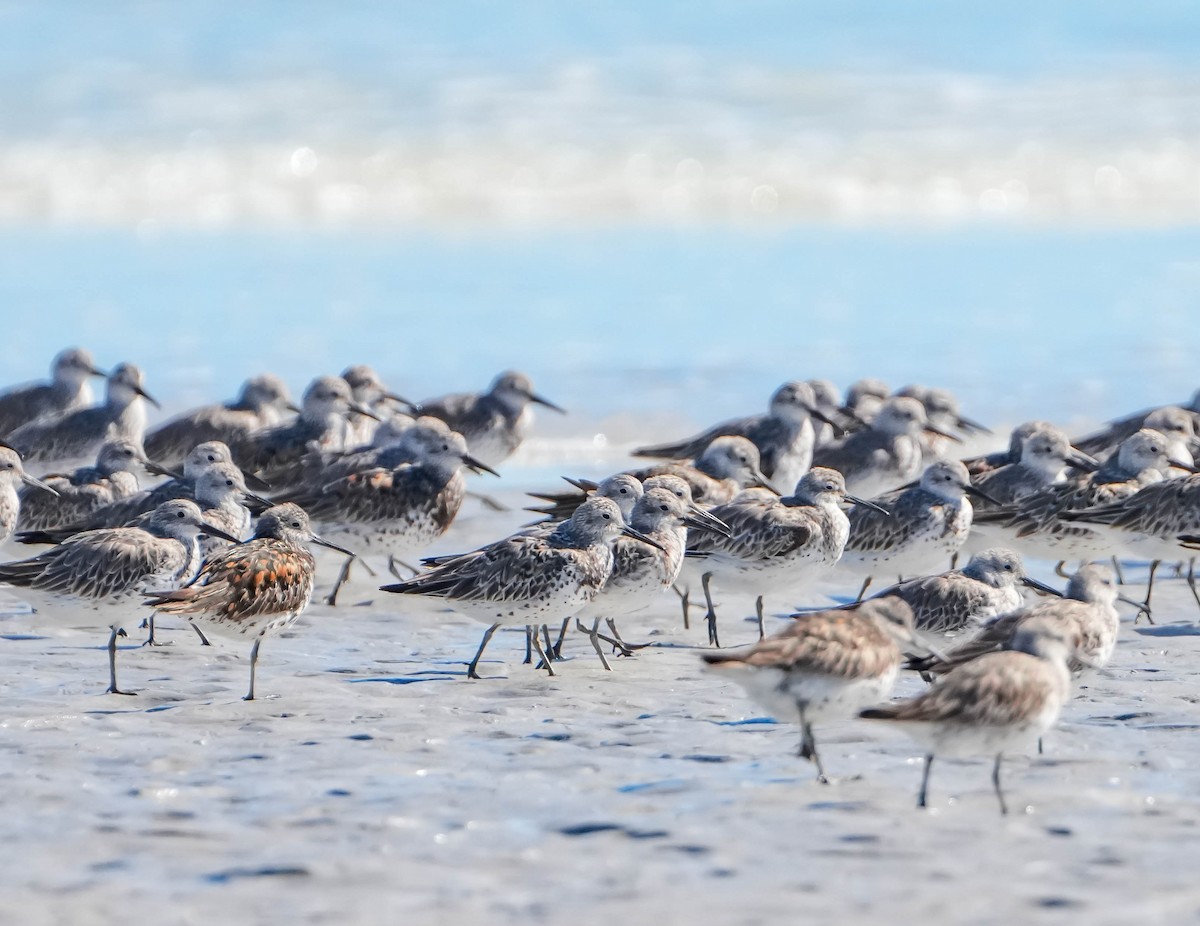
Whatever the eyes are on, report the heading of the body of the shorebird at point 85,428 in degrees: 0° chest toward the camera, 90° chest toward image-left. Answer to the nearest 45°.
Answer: approximately 270°

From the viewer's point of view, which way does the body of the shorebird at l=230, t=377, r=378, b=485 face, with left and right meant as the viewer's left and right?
facing to the right of the viewer

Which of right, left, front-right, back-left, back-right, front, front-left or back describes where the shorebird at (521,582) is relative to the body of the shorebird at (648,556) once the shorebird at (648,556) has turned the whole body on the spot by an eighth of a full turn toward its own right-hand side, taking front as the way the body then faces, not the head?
right

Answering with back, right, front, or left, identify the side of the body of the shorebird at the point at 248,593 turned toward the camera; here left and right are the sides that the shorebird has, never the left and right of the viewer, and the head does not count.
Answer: right

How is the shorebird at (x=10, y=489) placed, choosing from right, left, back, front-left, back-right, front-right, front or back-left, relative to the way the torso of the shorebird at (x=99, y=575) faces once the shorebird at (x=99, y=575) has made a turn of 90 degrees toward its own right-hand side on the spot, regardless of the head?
back

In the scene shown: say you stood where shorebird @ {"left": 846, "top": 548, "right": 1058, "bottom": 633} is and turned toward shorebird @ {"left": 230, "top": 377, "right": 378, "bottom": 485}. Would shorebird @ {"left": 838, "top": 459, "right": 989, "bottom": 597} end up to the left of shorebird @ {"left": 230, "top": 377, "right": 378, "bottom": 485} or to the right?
right

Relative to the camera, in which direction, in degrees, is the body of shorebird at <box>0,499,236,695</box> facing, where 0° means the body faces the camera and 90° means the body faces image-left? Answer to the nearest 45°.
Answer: approximately 270°

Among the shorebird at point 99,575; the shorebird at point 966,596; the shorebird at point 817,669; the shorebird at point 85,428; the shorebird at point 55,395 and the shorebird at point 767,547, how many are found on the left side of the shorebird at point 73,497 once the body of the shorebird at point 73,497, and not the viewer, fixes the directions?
2

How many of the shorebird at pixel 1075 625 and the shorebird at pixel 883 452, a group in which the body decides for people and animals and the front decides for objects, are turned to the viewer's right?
2

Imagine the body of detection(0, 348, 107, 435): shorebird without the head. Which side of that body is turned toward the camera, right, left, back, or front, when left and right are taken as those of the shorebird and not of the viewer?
right

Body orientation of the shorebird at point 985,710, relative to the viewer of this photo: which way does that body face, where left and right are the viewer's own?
facing to the right of the viewer

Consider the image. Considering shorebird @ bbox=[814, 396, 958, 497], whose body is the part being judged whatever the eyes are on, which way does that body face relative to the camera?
to the viewer's right

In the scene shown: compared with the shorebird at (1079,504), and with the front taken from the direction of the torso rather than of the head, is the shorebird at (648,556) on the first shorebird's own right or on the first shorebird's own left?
on the first shorebird's own right

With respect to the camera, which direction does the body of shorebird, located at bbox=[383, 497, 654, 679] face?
to the viewer's right

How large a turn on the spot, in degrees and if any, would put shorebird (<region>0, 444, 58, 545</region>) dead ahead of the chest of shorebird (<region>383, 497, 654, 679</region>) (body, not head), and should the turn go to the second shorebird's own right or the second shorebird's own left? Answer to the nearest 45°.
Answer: approximately 135° to the second shorebird's own left

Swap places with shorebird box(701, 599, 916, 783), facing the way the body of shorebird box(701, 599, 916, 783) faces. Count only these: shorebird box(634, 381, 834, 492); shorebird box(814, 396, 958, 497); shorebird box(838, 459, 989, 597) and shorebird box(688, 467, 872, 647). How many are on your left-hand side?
4

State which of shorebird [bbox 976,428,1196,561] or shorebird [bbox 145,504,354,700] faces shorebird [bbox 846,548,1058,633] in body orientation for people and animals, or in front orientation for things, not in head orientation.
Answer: shorebird [bbox 145,504,354,700]

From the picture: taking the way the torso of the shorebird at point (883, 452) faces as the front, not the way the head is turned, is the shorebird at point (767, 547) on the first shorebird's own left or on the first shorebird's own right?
on the first shorebird's own right
